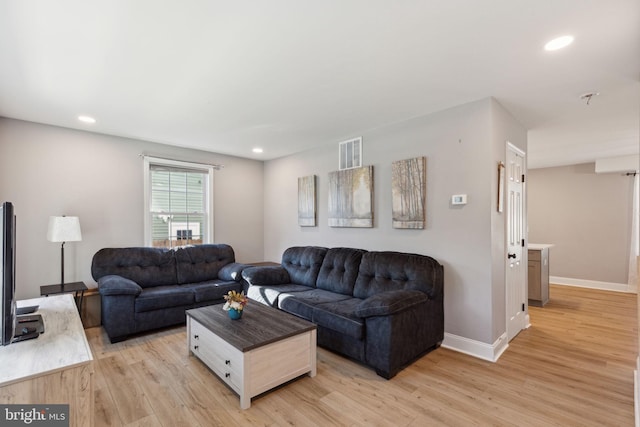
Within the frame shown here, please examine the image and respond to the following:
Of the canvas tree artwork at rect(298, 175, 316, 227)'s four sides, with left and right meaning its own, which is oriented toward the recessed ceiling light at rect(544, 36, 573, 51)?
left

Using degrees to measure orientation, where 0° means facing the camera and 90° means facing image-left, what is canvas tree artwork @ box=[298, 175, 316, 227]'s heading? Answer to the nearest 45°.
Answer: approximately 45°

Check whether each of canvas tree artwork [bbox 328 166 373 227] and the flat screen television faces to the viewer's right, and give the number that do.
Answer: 1

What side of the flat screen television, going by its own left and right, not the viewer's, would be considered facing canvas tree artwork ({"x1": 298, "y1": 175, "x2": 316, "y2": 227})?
front

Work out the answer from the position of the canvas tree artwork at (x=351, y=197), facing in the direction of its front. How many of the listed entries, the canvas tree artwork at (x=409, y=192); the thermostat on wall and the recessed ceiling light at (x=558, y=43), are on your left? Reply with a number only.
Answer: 3

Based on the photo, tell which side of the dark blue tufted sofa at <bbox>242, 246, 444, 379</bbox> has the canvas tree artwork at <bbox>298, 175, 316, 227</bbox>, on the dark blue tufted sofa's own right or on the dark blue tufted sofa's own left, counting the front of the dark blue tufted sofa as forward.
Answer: on the dark blue tufted sofa's own right

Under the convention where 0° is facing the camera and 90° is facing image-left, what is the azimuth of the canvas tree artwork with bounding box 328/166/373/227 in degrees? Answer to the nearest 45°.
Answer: approximately 45°

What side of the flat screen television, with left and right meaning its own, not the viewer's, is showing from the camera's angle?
right

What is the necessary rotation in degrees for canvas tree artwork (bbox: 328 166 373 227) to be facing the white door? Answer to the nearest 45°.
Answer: approximately 135° to its left

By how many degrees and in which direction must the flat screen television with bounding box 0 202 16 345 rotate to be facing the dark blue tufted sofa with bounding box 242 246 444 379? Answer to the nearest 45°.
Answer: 0° — it already faces it

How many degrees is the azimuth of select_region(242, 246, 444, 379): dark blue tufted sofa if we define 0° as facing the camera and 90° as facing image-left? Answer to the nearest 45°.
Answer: approximately 45°

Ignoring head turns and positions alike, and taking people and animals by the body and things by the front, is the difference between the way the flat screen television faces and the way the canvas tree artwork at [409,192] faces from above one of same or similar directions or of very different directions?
very different directions
